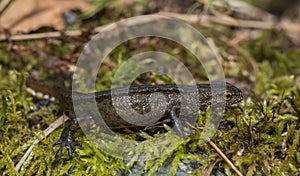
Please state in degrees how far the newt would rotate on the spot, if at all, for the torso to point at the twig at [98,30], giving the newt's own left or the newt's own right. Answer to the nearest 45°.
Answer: approximately 90° to the newt's own left

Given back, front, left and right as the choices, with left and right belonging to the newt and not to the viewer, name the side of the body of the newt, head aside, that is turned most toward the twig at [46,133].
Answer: back

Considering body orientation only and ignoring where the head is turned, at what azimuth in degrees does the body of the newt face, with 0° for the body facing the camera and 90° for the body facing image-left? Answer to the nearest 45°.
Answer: approximately 270°
